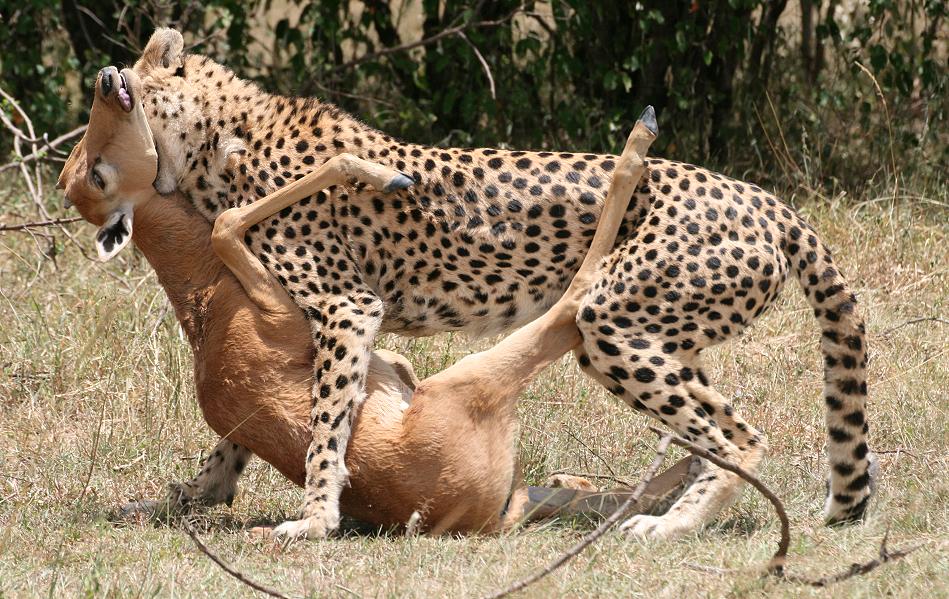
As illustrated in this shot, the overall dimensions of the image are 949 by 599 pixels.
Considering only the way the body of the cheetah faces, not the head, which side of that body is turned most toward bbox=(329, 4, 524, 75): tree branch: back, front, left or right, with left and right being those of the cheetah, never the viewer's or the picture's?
right

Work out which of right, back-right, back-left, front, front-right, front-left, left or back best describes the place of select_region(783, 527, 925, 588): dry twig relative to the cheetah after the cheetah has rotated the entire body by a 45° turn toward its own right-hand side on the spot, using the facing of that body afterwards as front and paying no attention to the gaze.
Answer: back

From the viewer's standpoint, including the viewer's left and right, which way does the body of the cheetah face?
facing to the left of the viewer

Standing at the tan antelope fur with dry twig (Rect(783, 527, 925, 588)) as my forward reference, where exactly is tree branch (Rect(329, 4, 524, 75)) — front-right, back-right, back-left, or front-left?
back-left
